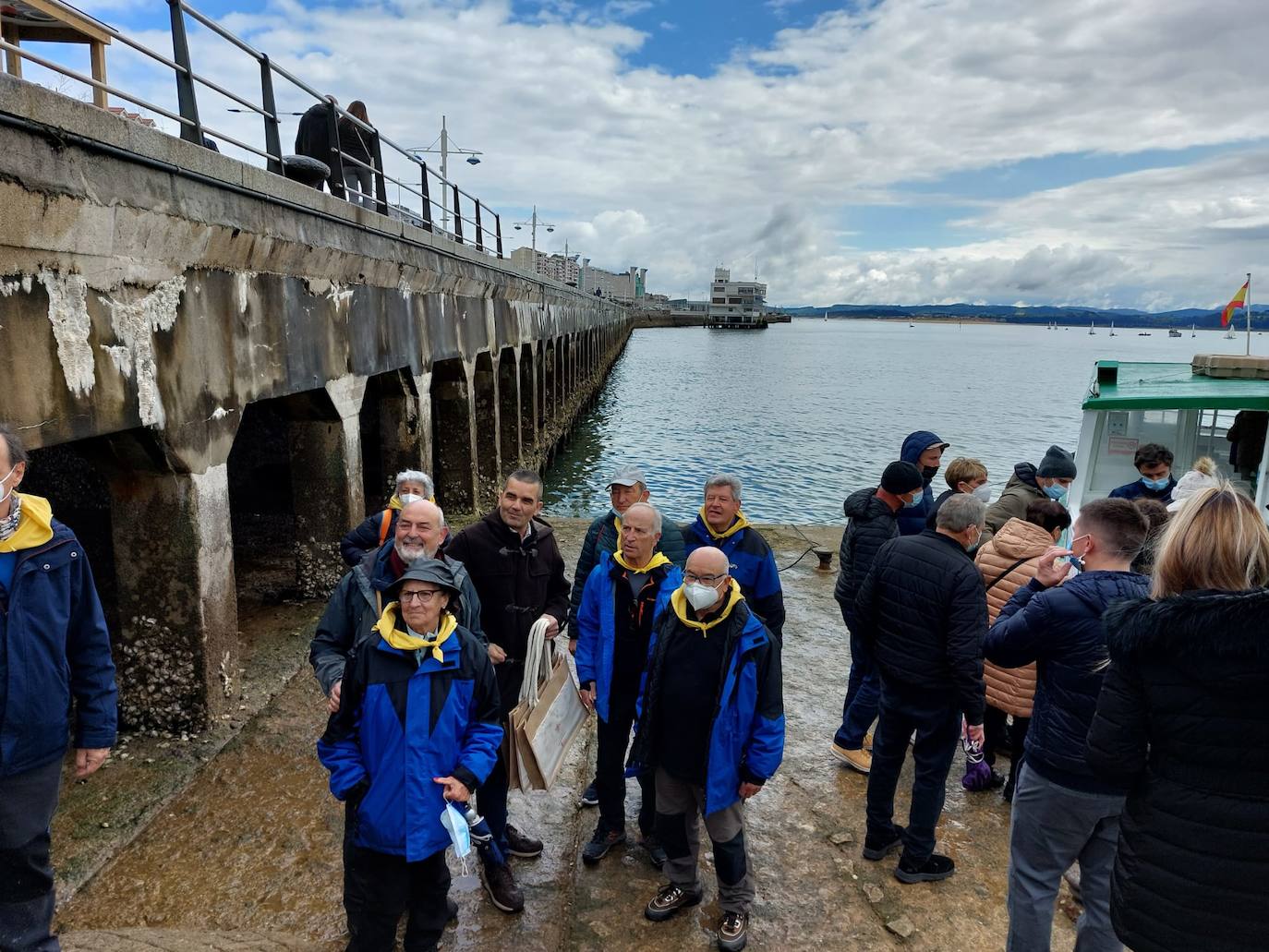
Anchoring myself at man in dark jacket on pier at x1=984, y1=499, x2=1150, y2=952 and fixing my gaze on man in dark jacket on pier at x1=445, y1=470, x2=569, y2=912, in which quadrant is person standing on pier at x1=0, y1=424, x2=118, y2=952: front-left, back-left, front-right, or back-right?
front-left

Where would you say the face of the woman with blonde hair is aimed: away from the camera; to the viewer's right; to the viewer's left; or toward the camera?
away from the camera

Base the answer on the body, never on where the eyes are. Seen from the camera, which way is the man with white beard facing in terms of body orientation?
toward the camera

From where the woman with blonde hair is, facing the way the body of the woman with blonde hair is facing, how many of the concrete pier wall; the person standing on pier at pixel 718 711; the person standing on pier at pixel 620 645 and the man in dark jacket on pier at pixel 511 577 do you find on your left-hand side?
4

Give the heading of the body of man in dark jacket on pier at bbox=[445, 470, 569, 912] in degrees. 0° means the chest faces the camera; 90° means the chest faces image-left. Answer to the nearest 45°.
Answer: approximately 315°

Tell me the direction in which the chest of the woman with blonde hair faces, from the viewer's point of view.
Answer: away from the camera

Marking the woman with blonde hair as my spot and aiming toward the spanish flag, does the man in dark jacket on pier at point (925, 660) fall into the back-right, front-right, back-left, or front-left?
front-left

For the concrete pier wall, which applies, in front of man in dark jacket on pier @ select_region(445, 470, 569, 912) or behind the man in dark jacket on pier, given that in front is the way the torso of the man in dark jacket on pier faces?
behind

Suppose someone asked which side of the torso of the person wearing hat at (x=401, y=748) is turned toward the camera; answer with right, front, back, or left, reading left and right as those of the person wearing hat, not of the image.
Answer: front

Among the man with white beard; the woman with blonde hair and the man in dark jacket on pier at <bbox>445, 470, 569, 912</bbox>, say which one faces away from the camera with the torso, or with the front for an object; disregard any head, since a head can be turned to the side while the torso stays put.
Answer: the woman with blonde hair

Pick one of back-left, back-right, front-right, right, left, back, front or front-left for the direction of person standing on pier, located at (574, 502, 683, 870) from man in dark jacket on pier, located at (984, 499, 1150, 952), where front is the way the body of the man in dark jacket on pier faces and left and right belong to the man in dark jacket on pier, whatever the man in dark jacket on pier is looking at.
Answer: front-left

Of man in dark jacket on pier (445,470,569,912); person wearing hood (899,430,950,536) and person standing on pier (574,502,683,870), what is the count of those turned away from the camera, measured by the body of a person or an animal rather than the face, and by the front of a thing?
0
